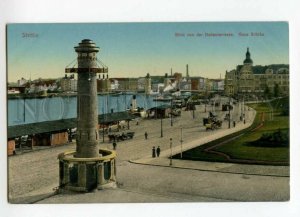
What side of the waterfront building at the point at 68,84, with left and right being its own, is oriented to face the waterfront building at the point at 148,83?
left

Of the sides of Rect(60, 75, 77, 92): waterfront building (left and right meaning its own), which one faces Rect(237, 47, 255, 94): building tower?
left

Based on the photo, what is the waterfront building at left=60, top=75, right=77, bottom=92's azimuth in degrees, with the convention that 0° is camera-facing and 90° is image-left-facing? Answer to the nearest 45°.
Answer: approximately 0°
